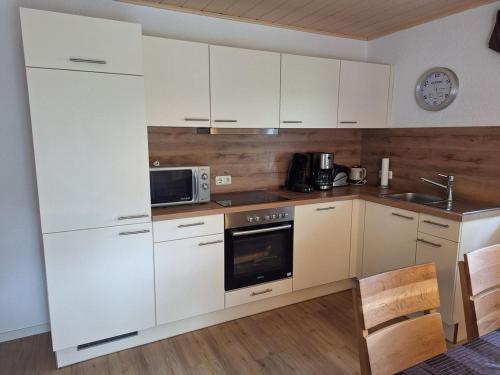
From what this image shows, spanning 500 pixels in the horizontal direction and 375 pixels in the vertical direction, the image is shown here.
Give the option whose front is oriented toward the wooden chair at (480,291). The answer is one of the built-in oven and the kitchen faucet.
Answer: the built-in oven

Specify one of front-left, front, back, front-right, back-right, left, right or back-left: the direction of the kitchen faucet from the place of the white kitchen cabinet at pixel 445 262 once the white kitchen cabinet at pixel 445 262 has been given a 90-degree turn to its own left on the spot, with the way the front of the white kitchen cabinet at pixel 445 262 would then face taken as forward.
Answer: back-left

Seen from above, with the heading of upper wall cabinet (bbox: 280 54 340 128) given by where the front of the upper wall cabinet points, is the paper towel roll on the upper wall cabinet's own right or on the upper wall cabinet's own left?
on the upper wall cabinet's own left

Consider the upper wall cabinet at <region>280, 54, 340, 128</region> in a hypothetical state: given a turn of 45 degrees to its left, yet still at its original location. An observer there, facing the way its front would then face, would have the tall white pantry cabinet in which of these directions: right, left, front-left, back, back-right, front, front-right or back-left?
back-right

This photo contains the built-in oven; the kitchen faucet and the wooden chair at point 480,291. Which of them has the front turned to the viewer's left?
the kitchen faucet

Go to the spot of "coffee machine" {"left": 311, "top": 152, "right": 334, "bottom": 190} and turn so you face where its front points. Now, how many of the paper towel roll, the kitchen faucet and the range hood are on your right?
1

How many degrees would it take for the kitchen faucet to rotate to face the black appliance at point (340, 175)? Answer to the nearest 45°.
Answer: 0° — it already faces it

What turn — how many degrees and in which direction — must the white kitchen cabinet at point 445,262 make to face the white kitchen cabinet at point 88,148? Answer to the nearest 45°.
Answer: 0° — it already faces it

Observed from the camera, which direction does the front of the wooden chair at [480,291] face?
facing the viewer and to the right of the viewer

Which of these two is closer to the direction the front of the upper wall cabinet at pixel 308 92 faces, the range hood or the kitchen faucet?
the kitchen faucet

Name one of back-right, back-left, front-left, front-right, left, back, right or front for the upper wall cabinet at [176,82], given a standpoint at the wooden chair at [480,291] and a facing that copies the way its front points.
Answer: back-right

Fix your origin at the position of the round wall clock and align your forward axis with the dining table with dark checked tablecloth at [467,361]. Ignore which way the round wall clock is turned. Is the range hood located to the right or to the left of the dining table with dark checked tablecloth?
right

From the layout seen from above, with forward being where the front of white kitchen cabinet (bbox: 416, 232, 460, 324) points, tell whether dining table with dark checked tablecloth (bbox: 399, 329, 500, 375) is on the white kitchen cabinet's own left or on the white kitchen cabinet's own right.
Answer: on the white kitchen cabinet's own left

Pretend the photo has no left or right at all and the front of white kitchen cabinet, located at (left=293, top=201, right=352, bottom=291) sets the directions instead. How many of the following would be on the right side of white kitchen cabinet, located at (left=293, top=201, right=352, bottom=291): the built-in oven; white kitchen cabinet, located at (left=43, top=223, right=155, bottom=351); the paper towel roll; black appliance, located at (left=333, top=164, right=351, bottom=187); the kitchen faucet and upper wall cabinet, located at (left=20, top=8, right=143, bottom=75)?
3
